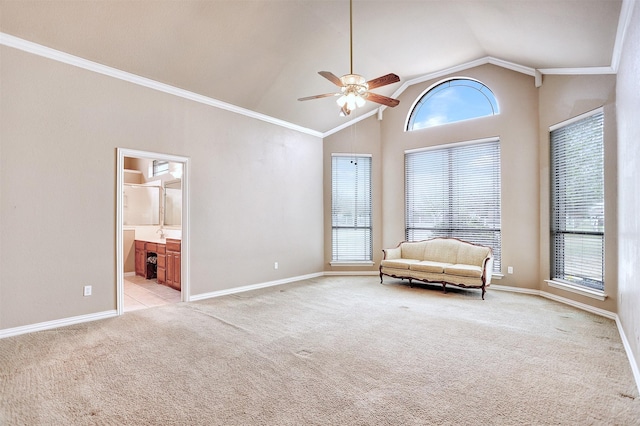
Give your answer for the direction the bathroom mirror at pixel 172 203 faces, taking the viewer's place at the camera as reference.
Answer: facing the viewer and to the left of the viewer

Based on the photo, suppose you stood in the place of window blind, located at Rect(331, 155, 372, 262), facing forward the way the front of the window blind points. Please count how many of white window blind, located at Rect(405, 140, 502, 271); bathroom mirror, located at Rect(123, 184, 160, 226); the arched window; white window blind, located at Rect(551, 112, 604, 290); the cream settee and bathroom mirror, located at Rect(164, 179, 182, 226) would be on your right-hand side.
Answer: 2

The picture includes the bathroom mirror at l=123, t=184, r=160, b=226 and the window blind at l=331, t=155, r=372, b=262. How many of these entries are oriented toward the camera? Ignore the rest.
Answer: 2

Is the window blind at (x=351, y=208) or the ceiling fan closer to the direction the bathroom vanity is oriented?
the ceiling fan

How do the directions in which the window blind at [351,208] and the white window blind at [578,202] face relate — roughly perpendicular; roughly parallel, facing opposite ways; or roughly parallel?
roughly perpendicular

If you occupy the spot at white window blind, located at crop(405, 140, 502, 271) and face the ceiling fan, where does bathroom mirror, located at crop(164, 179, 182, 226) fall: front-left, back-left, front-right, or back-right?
front-right

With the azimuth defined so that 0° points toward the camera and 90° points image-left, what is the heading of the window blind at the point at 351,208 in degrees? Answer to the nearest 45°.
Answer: approximately 0°

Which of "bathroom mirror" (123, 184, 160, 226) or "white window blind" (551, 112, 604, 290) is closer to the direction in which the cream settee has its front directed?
the bathroom mirror

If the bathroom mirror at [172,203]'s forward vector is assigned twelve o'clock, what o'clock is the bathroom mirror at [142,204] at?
the bathroom mirror at [142,204] is roughly at 3 o'clock from the bathroom mirror at [172,203].

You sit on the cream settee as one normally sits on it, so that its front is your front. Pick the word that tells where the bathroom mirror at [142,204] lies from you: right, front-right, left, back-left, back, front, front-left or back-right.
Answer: front-right

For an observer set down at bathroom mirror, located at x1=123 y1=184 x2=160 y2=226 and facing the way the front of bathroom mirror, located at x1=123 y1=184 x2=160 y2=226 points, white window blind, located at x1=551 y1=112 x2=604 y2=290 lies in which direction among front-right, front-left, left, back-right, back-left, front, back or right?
front-left

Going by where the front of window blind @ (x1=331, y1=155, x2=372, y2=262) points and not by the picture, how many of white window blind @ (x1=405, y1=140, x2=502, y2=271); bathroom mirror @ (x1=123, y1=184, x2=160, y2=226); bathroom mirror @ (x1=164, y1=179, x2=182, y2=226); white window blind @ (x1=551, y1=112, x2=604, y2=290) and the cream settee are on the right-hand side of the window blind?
2

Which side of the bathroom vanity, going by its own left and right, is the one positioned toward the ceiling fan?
left

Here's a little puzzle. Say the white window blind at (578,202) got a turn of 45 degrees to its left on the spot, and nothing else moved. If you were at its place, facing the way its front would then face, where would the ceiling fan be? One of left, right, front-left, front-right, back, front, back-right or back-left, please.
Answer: front-right

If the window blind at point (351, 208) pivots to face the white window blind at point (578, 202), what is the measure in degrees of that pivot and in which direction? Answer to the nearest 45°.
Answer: approximately 45° to its left

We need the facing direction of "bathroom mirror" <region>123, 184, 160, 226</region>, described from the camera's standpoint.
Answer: facing the viewer
